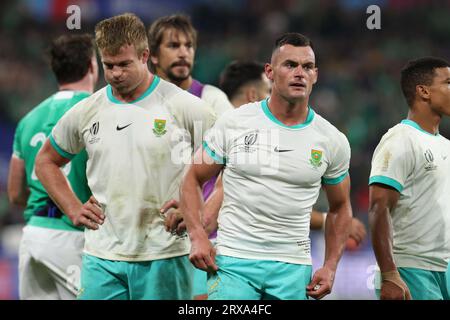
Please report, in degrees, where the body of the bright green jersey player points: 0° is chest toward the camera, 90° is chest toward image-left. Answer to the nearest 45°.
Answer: approximately 225°
